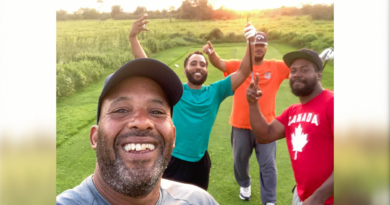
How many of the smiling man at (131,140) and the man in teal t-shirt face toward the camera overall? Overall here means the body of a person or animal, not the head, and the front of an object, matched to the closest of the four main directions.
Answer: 2

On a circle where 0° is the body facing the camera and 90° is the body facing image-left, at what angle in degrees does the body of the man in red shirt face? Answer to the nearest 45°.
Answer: approximately 45°

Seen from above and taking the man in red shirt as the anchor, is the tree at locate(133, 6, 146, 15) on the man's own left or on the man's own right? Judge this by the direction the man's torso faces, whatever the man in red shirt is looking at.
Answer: on the man's own right

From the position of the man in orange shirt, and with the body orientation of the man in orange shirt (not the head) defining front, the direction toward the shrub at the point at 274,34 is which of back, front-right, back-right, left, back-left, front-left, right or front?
back

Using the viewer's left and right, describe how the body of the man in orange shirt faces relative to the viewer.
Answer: facing the viewer

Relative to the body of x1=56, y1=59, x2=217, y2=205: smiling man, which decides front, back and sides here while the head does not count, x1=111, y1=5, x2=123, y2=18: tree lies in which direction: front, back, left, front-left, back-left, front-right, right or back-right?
back

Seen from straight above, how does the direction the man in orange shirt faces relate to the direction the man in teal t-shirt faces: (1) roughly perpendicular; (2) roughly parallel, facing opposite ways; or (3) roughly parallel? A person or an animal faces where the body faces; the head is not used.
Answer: roughly parallel

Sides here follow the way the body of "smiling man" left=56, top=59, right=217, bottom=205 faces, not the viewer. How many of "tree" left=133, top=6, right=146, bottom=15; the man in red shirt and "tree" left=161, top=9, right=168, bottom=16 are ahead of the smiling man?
0

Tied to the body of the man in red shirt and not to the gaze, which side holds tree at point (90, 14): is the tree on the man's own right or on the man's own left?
on the man's own right

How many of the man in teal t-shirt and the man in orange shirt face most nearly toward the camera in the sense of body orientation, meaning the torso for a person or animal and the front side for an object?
2

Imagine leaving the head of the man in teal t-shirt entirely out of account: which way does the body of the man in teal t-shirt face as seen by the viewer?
toward the camera
